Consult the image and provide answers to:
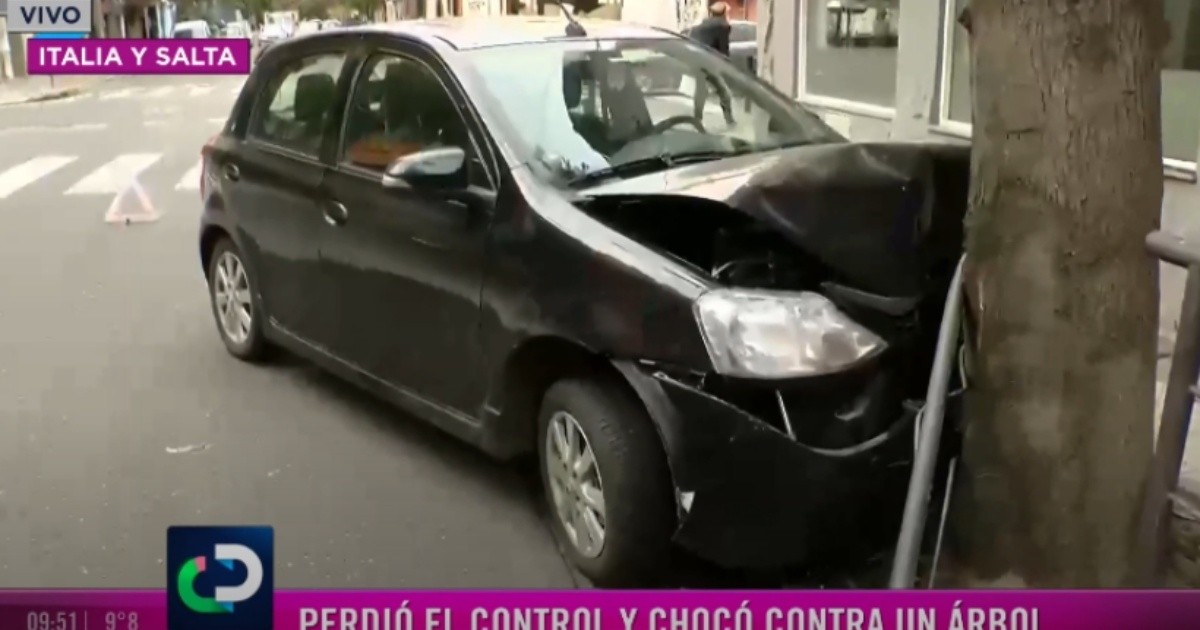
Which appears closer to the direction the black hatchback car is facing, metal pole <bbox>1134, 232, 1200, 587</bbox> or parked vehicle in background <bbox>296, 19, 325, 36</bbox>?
the metal pole

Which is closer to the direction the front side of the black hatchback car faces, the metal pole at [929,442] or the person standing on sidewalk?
the metal pole

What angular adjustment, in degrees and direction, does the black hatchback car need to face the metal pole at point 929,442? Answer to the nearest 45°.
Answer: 0° — it already faces it

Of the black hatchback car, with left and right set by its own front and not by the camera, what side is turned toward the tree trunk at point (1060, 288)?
front

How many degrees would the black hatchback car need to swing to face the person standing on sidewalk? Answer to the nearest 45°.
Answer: approximately 135° to its left

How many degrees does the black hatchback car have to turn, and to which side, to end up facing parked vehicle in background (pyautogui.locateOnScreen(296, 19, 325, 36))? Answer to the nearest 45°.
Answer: approximately 180°

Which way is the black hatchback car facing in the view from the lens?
facing the viewer and to the right of the viewer

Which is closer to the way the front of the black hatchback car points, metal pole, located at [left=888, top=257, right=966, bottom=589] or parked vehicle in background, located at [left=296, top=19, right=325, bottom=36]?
the metal pole
